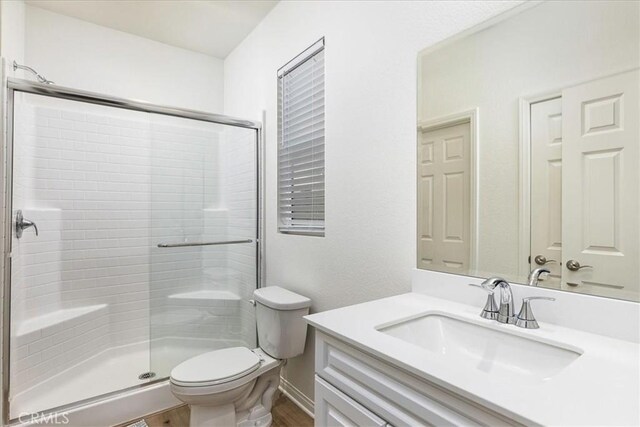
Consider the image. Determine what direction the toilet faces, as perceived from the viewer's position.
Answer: facing the viewer and to the left of the viewer

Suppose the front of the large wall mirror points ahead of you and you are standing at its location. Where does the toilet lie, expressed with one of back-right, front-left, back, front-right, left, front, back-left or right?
front-right

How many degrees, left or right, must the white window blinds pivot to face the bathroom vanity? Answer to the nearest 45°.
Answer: approximately 45° to its left

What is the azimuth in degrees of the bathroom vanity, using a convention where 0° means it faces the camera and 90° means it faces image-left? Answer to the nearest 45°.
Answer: approximately 45°

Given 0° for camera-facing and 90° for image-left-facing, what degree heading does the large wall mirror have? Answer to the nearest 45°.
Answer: approximately 45°

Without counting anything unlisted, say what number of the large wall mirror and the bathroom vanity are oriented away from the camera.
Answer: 0

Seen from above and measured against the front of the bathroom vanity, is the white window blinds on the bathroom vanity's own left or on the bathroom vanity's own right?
on the bathroom vanity's own right

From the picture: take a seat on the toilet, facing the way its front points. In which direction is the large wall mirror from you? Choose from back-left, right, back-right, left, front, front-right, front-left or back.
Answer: left

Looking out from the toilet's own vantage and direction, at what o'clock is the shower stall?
The shower stall is roughly at 3 o'clock from the toilet.

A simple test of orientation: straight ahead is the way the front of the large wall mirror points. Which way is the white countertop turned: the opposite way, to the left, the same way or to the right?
the same way

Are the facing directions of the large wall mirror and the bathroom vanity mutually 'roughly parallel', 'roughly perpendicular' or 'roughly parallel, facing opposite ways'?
roughly parallel

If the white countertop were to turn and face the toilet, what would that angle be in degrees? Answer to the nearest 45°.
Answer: approximately 90° to its right
